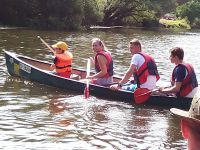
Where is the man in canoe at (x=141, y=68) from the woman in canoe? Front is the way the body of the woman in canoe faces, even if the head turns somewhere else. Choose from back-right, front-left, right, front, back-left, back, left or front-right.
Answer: back-left

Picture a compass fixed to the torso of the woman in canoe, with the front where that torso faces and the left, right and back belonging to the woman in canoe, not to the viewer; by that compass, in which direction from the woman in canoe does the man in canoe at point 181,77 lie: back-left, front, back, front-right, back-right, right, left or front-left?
back-left

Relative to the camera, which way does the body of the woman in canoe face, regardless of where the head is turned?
to the viewer's left

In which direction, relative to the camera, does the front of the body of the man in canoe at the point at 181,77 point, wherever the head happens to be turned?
to the viewer's left

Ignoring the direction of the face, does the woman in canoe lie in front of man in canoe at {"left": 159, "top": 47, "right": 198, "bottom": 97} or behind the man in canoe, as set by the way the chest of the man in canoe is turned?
in front

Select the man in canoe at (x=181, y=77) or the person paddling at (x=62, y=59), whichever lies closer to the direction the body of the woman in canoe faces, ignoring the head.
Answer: the person paddling

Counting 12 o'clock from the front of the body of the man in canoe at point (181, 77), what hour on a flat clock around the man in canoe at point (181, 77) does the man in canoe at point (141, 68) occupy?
the man in canoe at point (141, 68) is roughly at 1 o'clock from the man in canoe at point (181, 77).

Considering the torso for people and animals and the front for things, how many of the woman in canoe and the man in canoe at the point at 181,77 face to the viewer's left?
2

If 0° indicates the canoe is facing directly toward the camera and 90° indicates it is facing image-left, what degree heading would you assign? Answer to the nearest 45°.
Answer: approximately 90°
